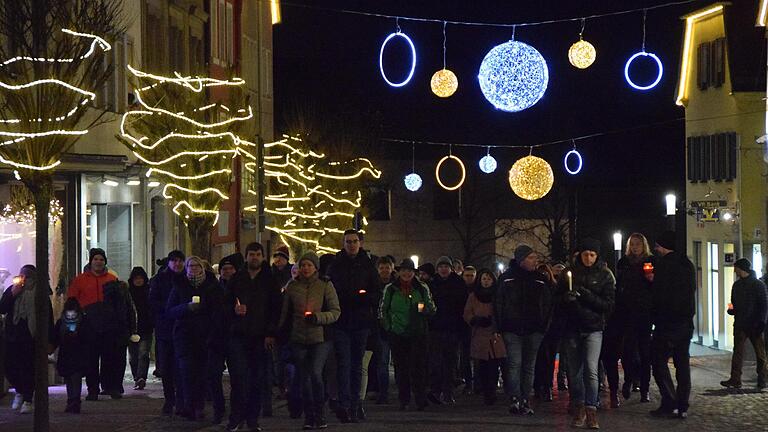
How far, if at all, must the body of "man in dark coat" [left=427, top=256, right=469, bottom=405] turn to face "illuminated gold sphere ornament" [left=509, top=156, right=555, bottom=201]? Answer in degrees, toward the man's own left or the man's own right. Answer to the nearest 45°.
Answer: approximately 180°

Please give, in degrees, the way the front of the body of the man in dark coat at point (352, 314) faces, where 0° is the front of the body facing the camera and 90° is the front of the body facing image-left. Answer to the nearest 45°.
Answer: approximately 0°

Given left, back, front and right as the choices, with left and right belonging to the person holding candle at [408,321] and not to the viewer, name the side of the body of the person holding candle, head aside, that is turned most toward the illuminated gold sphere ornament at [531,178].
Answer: back

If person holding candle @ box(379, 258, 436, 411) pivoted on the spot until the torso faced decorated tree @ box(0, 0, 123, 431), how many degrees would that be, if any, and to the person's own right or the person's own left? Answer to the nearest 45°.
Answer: approximately 45° to the person's own right

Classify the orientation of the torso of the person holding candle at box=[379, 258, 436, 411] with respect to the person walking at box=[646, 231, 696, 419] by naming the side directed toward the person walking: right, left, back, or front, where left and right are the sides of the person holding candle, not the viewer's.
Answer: left

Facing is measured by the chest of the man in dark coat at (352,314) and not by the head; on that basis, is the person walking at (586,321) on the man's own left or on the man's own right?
on the man's own left

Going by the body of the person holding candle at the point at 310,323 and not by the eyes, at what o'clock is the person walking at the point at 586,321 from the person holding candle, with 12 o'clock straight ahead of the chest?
The person walking is roughly at 9 o'clock from the person holding candle.

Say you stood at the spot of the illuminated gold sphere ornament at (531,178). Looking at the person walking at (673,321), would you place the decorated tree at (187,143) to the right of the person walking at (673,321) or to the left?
right
